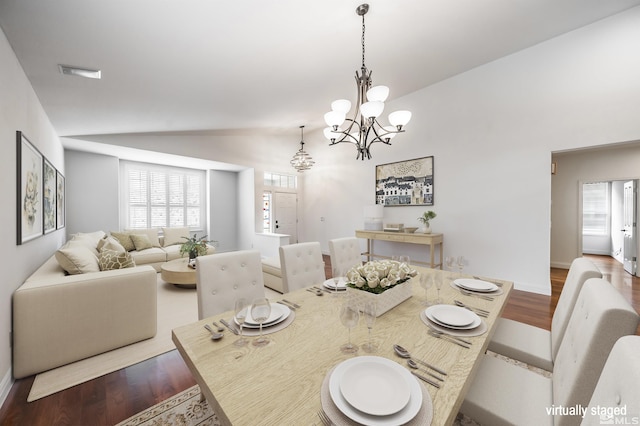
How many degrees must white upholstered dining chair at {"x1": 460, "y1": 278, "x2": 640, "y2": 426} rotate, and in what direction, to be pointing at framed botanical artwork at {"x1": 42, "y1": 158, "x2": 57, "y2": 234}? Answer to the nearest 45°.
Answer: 0° — it already faces it

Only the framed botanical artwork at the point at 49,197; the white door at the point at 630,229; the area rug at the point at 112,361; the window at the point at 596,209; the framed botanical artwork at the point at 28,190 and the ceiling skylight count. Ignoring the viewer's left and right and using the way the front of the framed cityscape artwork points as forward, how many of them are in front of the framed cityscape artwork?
4

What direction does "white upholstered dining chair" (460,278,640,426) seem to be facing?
to the viewer's left

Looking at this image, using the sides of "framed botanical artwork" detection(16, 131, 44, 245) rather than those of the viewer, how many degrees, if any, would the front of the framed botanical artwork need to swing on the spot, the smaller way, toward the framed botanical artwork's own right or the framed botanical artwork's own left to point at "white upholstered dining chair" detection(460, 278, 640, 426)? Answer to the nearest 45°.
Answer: approximately 90° to the framed botanical artwork's own right

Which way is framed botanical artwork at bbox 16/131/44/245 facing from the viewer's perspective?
to the viewer's right

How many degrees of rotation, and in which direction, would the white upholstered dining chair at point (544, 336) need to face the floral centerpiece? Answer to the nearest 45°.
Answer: approximately 45° to its left

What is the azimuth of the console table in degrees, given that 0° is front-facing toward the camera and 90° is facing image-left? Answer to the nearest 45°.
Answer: approximately 45°

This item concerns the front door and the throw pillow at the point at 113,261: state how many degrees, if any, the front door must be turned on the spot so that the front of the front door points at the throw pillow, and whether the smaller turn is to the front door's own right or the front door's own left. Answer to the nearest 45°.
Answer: approximately 45° to the front door's own right

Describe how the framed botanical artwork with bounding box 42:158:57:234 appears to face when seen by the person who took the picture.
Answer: facing to the right of the viewer

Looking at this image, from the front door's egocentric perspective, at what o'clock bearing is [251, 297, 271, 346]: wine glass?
The wine glass is roughly at 12 o'clock from the front door.

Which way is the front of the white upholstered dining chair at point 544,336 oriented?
to the viewer's left
